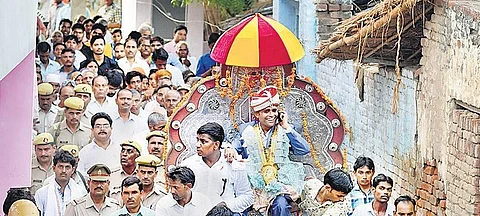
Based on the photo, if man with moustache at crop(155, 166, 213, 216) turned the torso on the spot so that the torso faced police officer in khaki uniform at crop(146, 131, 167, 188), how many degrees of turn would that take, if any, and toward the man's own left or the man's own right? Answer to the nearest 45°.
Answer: approximately 135° to the man's own right

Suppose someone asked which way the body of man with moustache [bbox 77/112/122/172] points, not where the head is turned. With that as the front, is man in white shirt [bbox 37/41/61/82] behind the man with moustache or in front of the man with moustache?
behind

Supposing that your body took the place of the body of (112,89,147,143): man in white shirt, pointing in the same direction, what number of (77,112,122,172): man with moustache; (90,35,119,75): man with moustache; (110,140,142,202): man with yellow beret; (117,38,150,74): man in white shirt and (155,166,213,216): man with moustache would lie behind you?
2

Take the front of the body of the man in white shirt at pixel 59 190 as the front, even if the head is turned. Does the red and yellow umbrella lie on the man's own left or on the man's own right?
on the man's own left

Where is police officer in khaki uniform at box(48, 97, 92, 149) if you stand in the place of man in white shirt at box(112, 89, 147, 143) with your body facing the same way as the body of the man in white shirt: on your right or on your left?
on your right

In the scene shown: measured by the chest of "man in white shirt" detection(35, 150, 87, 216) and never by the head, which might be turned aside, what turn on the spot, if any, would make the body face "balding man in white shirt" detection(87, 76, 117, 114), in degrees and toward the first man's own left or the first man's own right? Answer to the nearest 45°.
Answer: approximately 180°

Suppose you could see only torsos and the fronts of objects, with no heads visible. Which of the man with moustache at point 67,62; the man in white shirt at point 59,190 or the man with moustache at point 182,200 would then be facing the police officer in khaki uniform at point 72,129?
the man with moustache at point 67,62
